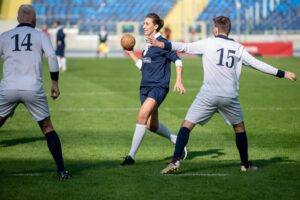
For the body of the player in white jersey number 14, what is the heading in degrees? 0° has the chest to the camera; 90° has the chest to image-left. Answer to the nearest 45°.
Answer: approximately 180°

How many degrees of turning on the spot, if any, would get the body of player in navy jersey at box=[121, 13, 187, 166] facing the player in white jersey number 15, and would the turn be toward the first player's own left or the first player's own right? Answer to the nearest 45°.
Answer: approximately 90° to the first player's own left

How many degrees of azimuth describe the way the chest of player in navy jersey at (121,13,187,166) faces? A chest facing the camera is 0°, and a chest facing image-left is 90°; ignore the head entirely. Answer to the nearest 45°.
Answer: approximately 45°

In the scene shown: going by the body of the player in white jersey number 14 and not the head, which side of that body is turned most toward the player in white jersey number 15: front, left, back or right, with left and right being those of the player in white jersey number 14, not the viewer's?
right

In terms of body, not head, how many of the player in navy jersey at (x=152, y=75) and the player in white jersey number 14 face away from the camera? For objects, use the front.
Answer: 1

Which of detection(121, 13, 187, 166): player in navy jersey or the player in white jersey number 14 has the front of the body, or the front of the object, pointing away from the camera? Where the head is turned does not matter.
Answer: the player in white jersey number 14

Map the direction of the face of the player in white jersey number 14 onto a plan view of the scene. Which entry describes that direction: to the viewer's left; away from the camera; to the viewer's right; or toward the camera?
away from the camera
